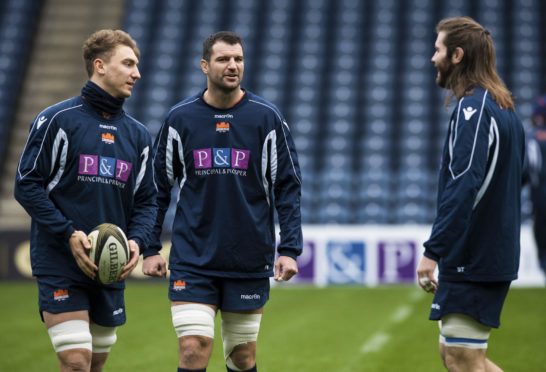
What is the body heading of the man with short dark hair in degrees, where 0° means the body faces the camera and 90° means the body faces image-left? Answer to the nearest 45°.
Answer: approximately 0°
